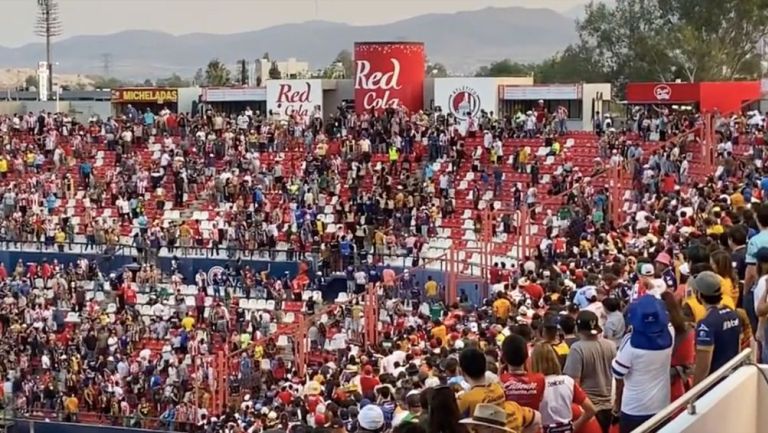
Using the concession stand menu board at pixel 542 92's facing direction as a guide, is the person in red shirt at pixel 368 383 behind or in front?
in front

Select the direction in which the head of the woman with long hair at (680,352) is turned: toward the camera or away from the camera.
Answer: away from the camera

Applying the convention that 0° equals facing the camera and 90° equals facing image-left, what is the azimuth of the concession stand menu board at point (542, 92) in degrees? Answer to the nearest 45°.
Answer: approximately 0°

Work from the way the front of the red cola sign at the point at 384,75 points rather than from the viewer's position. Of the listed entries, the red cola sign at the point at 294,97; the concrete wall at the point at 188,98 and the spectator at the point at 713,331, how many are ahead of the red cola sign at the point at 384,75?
1

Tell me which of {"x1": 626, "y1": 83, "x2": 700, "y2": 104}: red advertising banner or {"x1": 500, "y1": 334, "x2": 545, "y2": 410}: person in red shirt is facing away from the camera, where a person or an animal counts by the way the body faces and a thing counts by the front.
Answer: the person in red shirt

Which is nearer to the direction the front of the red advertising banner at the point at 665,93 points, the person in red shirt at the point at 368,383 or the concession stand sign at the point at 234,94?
the person in red shirt

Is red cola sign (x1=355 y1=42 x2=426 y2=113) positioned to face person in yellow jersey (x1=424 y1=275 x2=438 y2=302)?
yes

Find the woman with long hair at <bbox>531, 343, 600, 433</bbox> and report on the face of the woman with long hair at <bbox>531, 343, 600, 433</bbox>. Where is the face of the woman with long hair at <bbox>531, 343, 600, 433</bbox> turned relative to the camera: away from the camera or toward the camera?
away from the camera

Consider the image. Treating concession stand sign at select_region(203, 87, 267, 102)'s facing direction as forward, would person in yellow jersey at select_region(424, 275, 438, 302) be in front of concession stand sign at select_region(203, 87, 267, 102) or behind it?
in front

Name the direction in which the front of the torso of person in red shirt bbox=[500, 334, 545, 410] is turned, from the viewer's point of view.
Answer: away from the camera

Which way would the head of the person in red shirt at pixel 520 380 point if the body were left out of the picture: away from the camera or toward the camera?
away from the camera

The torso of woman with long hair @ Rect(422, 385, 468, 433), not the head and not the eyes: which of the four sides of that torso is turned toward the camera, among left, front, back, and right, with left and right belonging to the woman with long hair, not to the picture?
back

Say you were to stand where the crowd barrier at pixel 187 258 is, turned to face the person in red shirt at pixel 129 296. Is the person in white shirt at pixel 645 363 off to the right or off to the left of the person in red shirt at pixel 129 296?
left

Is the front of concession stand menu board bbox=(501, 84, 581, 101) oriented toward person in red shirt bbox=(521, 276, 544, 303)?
yes

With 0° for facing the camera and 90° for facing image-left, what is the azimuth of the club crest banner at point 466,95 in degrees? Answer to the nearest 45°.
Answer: approximately 0°
